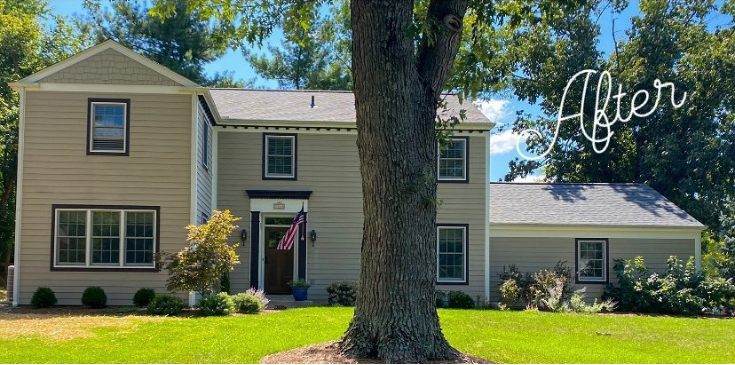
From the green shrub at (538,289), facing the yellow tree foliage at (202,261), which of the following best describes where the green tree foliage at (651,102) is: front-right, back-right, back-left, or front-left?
back-right

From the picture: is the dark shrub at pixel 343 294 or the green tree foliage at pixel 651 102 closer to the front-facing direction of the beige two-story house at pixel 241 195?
the dark shrub

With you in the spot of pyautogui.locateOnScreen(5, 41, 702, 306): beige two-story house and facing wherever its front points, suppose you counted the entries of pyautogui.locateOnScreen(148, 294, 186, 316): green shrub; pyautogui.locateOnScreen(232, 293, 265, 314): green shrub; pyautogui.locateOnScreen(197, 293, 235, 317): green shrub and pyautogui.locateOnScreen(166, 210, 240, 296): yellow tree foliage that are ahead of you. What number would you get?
4

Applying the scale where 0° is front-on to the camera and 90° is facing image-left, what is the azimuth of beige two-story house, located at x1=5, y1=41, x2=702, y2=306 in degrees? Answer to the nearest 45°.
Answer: approximately 0°

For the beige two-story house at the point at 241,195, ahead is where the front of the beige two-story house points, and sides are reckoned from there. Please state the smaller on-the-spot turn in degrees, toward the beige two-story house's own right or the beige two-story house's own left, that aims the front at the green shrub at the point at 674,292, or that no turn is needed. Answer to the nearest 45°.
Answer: approximately 90° to the beige two-story house's own left

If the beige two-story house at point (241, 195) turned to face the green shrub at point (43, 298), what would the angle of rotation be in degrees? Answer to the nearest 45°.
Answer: approximately 45° to its right

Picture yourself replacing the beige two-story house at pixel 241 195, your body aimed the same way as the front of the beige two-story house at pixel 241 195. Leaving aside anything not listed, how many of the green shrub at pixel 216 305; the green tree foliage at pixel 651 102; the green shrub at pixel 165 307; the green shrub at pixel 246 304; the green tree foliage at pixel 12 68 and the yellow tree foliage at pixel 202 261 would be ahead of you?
4

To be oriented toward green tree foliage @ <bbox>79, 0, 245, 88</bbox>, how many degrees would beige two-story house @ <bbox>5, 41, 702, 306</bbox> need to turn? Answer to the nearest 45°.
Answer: approximately 180°

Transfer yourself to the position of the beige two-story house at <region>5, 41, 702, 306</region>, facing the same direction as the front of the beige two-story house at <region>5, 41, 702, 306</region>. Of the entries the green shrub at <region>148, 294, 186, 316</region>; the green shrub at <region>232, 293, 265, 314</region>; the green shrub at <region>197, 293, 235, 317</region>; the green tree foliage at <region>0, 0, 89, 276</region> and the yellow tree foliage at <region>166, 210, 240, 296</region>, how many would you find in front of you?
4
